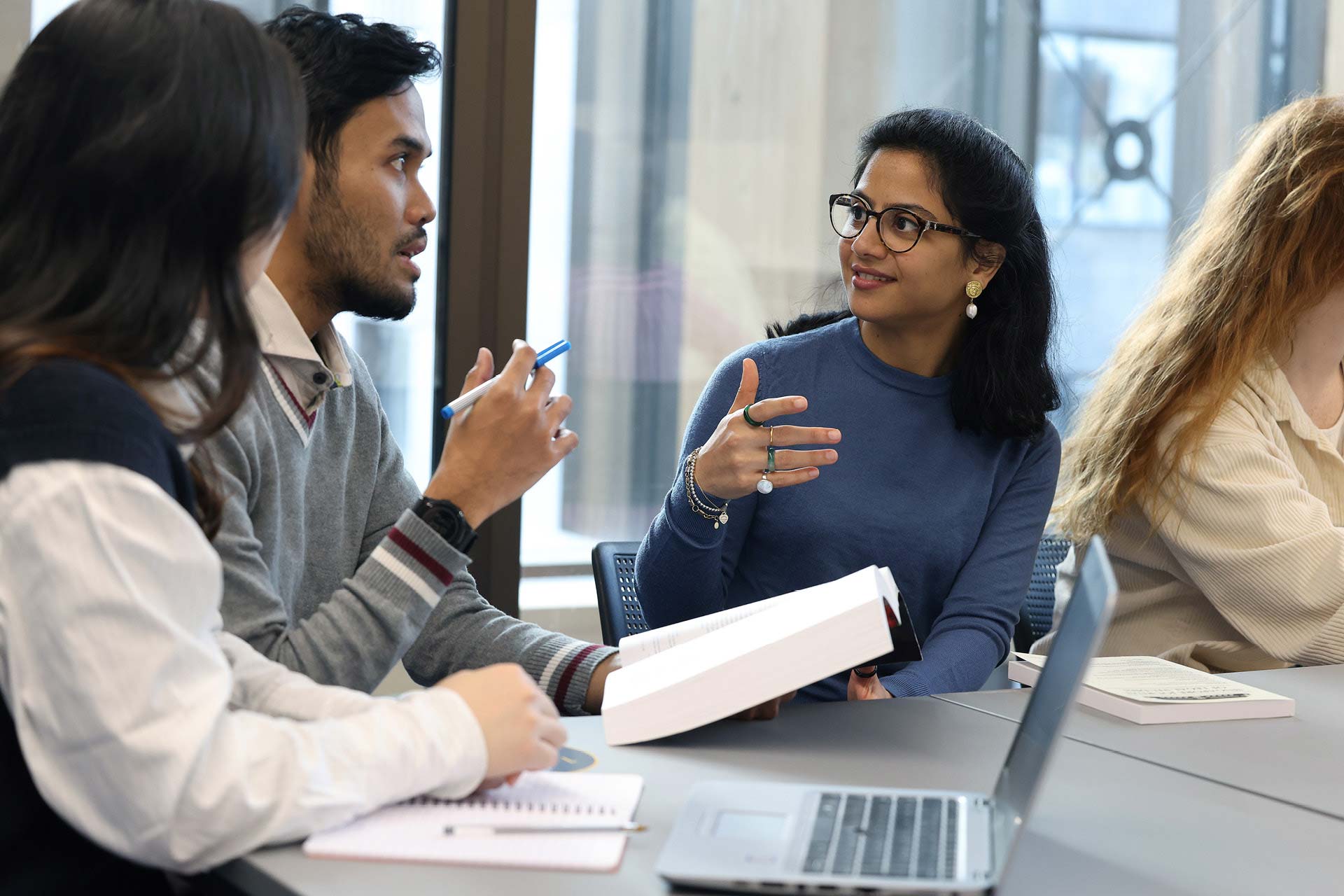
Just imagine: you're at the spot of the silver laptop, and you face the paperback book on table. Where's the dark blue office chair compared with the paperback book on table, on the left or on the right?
left

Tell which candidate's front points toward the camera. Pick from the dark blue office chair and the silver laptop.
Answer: the dark blue office chair

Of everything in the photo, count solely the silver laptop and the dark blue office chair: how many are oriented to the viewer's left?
1

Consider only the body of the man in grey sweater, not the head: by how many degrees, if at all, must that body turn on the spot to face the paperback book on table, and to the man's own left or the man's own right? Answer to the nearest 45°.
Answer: approximately 45° to the man's own left

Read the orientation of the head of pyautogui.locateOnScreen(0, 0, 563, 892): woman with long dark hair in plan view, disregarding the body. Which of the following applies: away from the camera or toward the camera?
away from the camera

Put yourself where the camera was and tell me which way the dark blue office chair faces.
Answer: facing the viewer

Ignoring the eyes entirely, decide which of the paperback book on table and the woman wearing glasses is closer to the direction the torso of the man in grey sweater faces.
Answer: the paperback book on table

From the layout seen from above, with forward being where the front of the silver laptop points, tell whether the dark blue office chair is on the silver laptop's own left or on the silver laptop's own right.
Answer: on the silver laptop's own right

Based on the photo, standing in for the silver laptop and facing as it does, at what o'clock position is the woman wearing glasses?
The woman wearing glasses is roughly at 3 o'clock from the silver laptop.

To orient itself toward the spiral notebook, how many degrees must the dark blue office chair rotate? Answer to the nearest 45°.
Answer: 0° — it already faces it

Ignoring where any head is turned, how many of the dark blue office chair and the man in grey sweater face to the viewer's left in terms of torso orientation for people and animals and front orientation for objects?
0

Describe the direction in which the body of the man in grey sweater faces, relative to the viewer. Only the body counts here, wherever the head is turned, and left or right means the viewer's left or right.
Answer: facing the viewer and to the right of the viewer

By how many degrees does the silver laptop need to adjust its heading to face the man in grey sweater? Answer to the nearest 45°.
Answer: approximately 45° to its right

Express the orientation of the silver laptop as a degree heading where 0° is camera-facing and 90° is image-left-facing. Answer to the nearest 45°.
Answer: approximately 90°

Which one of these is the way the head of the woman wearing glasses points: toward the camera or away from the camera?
toward the camera

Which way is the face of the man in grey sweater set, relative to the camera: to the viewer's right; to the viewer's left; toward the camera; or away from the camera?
to the viewer's right
